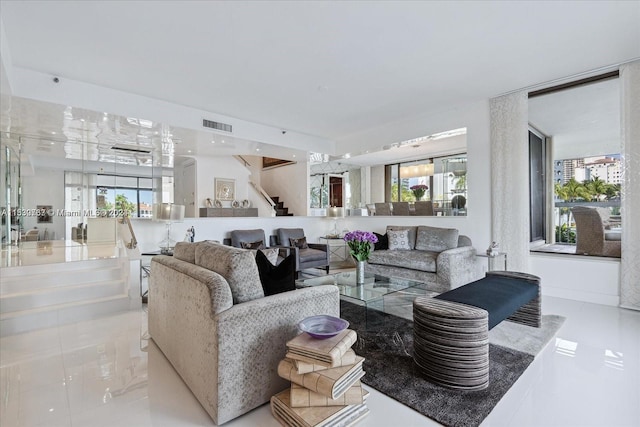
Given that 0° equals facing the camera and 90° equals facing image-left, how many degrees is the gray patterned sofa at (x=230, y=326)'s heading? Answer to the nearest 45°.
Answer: approximately 225°

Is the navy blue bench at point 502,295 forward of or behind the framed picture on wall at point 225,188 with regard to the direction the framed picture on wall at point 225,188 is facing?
forward

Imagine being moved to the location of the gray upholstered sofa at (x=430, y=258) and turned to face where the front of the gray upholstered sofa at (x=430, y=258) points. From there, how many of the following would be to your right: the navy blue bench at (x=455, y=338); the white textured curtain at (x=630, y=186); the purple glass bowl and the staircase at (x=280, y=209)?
1

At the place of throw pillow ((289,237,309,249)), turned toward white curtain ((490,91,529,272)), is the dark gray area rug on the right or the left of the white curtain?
right

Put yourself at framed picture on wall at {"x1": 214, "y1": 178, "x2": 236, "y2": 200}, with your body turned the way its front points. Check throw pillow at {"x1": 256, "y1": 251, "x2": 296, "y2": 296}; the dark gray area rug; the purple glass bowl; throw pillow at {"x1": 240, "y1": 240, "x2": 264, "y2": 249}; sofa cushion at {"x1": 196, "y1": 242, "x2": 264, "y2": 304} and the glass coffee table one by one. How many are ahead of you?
6

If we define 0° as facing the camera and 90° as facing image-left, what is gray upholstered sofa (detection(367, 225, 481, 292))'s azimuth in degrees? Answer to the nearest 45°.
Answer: approximately 45°

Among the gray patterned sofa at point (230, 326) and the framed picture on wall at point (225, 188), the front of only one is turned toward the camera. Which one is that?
the framed picture on wall

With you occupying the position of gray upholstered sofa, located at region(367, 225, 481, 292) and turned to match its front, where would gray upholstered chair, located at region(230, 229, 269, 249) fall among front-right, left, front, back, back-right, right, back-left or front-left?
front-right

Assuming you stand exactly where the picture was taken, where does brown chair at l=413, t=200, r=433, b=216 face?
facing away from the viewer

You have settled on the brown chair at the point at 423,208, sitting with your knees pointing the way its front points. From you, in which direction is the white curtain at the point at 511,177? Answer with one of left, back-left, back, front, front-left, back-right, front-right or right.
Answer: back-right

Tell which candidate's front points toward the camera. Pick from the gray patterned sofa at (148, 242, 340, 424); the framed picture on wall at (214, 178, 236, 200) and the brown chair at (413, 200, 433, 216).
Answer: the framed picture on wall

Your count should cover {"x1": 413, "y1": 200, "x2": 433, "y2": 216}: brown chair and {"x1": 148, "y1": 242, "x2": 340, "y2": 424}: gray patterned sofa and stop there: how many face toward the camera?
0

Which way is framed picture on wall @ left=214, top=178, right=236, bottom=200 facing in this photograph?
toward the camera

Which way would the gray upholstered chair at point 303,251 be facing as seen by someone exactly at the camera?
facing the viewer and to the right of the viewer
